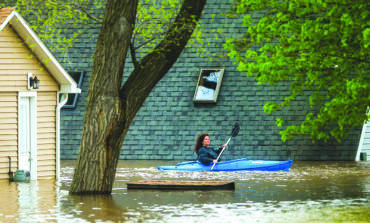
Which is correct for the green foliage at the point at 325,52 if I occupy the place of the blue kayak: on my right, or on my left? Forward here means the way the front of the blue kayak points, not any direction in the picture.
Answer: on my right
